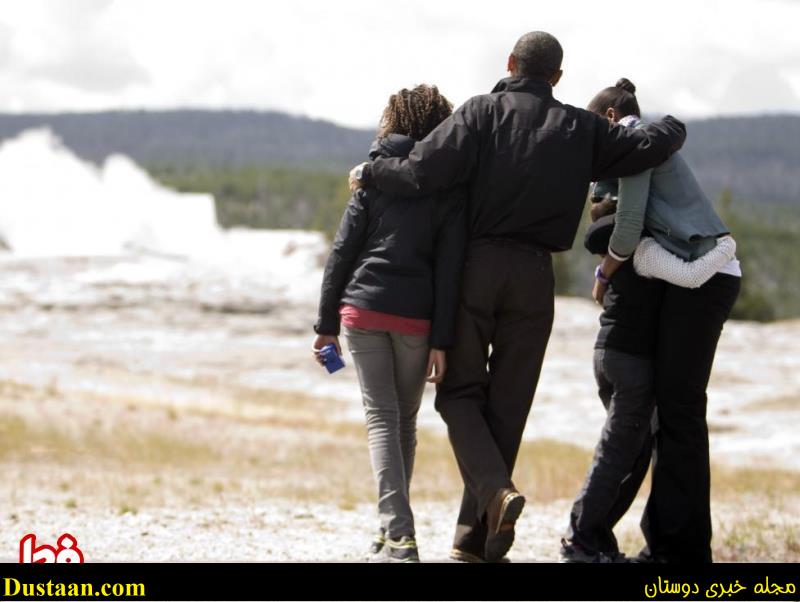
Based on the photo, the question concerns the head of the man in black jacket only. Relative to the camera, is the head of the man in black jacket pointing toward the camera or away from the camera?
away from the camera

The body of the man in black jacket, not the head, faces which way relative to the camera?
away from the camera
